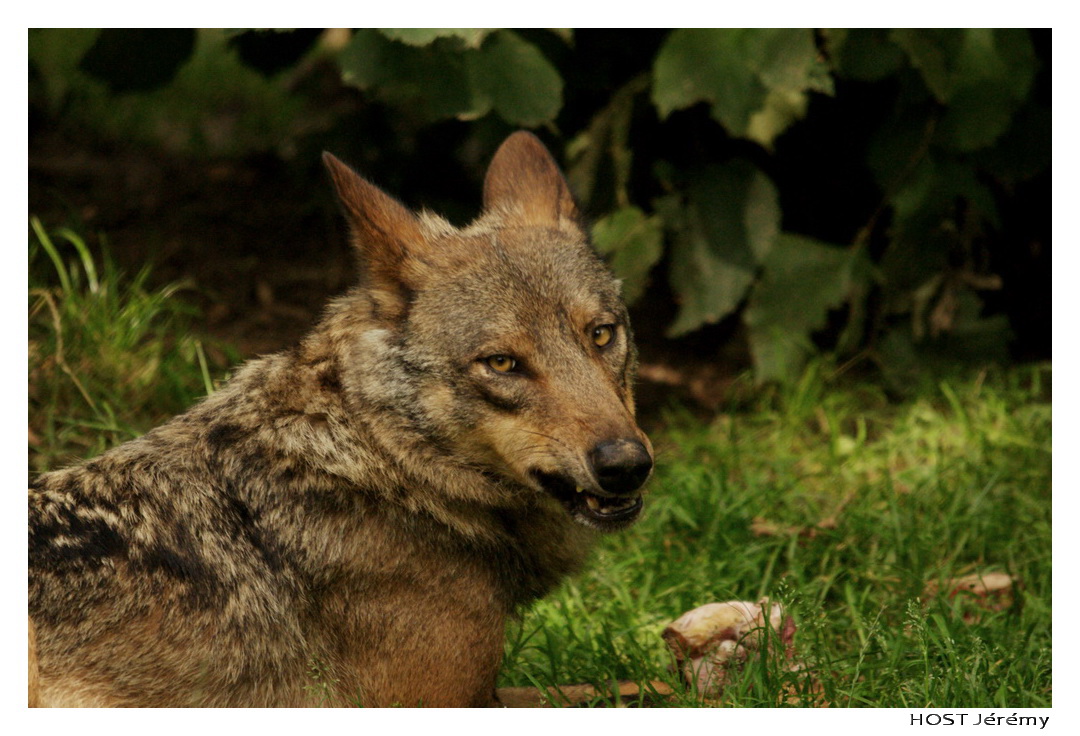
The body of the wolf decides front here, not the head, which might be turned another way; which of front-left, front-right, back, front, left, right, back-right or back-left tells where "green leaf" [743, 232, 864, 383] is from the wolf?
front-left

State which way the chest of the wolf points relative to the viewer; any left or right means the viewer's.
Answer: facing to the right of the viewer

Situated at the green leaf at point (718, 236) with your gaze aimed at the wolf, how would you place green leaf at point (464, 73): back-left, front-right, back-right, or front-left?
front-right

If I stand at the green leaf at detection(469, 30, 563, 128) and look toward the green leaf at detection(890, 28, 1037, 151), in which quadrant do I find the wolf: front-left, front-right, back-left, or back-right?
back-right

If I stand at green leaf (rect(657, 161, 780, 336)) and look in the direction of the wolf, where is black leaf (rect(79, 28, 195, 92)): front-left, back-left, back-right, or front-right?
front-right
